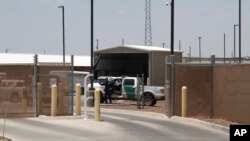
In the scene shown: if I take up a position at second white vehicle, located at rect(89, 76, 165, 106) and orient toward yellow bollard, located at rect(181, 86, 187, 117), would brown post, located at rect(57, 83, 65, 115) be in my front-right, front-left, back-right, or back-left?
front-right

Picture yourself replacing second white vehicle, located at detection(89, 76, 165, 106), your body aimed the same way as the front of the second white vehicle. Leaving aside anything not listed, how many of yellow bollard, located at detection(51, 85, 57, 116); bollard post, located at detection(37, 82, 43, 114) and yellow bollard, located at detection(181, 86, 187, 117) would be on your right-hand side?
0

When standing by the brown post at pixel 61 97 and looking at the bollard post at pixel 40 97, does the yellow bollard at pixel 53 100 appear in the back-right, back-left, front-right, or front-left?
front-left

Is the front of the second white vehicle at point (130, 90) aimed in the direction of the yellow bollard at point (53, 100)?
no

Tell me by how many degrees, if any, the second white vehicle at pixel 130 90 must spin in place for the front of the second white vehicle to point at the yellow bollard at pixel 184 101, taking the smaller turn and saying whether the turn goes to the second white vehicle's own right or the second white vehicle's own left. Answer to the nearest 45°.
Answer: approximately 90° to the second white vehicle's own left

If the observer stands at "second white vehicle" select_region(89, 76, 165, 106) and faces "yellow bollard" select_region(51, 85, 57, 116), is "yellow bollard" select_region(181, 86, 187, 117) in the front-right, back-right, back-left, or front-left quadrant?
front-left

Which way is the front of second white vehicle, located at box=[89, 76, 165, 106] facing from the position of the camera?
facing to the left of the viewer

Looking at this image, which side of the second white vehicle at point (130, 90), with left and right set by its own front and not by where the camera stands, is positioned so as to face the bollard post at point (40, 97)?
left

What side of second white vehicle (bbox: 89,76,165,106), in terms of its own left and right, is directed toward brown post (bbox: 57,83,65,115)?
left
